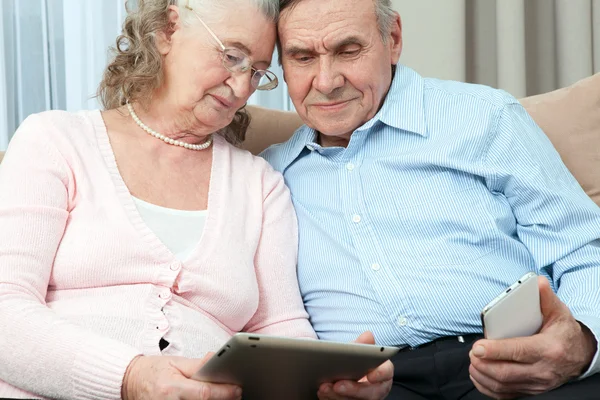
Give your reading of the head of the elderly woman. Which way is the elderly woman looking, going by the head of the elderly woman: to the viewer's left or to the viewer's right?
to the viewer's right

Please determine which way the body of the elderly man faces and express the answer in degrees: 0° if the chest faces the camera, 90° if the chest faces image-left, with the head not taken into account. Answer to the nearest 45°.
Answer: approximately 45°
